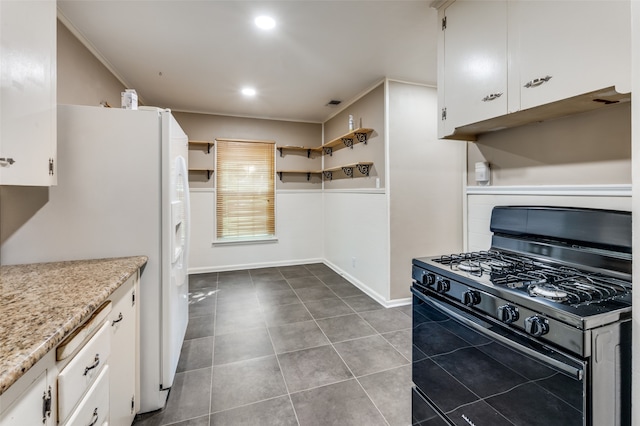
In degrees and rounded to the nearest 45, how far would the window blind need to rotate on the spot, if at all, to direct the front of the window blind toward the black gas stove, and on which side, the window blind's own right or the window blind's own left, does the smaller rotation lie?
0° — it already faces it

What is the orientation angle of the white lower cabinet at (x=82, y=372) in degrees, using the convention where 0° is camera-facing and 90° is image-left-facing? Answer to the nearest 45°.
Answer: approximately 315°

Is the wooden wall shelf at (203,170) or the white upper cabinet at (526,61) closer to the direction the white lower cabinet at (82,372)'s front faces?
the white upper cabinet

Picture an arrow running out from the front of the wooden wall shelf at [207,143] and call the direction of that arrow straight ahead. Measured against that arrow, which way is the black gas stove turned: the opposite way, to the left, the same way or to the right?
to the right

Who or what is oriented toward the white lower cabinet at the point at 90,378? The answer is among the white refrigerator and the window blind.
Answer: the window blind

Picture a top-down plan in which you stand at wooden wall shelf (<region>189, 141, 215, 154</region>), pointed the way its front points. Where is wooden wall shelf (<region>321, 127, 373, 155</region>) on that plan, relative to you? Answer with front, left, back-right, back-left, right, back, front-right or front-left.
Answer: front-left

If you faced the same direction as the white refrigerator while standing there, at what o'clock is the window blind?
The window blind is roughly at 10 o'clock from the white refrigerator.

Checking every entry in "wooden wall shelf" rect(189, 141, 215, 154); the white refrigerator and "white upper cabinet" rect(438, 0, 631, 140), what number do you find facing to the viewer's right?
1

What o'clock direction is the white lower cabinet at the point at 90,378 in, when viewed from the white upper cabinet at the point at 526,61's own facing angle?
The white lower cabinet is roughly at 12 o'clock from the white upper cabinet.

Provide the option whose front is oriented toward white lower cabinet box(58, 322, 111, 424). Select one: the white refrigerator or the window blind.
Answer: the window blind

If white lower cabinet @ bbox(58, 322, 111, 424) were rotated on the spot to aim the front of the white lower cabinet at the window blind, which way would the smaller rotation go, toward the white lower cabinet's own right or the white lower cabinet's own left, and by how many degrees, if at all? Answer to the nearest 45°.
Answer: approximately 90° to the white lower cabinet's own left

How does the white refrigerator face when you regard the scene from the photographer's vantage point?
facing to the right of the viewer

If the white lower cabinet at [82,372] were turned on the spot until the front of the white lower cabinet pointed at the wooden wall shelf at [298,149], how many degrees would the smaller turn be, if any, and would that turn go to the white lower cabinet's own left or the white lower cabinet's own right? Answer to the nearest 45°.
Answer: approximately 90° to the white lower cabinet's own left
